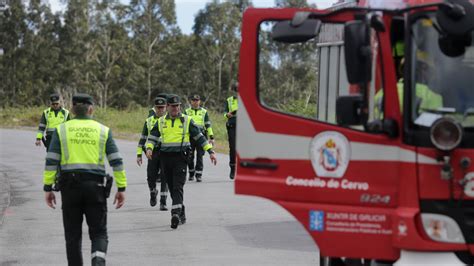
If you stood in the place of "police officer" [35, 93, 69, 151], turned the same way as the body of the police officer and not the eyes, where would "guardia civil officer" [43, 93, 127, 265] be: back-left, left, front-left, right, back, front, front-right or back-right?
front

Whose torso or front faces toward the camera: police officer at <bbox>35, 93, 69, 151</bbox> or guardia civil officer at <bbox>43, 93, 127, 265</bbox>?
the police officer

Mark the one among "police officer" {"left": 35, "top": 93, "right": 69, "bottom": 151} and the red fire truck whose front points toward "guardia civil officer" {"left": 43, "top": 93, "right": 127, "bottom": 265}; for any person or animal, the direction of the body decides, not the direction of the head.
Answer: the police officer

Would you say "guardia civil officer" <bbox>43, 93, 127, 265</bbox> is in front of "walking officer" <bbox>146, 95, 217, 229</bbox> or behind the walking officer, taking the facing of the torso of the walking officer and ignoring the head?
in front

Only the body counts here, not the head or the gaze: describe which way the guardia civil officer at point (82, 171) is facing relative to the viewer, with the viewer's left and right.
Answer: facing away from the viewer

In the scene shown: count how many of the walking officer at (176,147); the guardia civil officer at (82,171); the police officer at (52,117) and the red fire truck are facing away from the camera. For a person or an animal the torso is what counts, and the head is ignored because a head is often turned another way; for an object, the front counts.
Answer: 1

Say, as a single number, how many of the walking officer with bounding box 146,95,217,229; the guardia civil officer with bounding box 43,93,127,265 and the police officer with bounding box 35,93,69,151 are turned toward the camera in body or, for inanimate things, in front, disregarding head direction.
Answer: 2

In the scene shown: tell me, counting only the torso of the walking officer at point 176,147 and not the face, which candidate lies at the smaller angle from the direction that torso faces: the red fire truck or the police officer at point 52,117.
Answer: the red fire truck

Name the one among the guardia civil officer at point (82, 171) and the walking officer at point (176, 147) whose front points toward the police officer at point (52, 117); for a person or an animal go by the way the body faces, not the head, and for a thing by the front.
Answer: the guardia civil officer

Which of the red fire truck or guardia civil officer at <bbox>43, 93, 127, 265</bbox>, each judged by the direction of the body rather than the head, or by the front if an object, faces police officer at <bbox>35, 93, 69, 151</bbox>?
the guardia civil officer

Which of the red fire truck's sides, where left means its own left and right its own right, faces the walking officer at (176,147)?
back

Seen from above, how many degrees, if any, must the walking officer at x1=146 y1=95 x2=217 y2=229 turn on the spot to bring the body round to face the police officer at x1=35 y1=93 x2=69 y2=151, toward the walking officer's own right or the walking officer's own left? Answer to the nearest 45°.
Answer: approximately 135° to the walking officer's own right

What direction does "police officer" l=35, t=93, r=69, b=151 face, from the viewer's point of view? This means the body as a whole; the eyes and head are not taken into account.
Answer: toward the camera

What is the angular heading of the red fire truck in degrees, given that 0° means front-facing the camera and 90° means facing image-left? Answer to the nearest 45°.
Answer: approximately 315°

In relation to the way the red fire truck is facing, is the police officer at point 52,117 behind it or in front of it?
behind

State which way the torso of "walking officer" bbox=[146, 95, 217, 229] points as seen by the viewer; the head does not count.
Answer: toward the camera

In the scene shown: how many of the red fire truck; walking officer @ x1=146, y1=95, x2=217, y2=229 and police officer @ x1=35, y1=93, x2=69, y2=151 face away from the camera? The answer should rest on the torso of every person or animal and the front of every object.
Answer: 0
